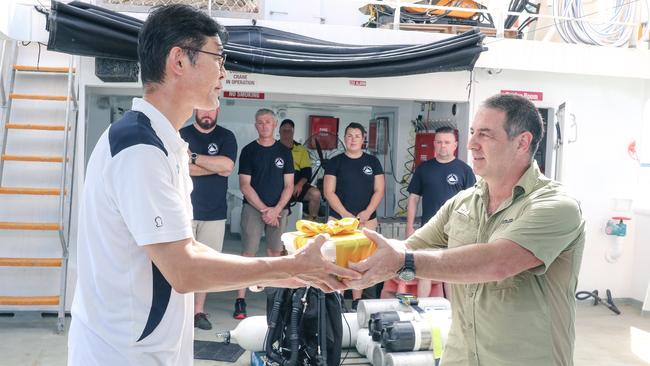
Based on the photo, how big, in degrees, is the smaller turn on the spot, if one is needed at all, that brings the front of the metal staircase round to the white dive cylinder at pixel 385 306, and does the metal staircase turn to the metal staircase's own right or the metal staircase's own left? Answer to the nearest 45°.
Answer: approximately 45° to the metal staircase's own left

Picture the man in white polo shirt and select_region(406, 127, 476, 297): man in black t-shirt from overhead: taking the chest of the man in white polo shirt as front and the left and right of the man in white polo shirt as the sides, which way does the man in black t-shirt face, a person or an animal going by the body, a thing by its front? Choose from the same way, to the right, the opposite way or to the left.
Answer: to the right

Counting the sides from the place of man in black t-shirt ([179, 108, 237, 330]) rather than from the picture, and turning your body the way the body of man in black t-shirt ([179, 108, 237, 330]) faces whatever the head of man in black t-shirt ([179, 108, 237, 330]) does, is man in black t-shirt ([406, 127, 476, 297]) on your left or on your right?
on your left

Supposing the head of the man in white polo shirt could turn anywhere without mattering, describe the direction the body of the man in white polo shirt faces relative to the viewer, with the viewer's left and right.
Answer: facing to the right of the viewer

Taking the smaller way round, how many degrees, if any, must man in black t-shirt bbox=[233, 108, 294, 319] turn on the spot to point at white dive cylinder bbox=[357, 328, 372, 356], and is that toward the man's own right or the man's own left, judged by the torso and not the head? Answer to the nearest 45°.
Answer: approximately 45° to the man's own left

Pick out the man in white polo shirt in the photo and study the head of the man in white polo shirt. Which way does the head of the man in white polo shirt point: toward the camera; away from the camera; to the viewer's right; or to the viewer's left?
to the viewer's right

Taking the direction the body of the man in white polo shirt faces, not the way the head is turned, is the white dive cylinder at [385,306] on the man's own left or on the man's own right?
on the man's own left

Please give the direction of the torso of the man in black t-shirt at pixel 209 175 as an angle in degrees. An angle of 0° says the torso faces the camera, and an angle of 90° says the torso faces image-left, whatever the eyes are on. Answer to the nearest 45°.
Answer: approximately 0°
